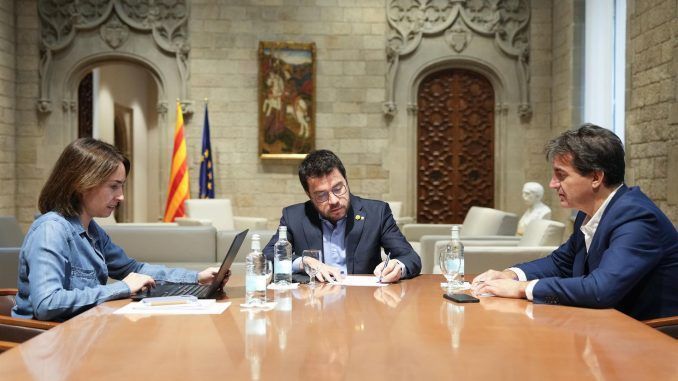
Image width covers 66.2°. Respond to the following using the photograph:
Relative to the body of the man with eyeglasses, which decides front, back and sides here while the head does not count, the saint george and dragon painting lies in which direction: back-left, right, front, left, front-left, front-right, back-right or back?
back

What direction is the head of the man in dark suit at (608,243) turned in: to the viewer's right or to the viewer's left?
to the viewer's left

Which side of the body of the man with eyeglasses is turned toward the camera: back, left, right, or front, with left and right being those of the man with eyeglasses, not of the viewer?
front

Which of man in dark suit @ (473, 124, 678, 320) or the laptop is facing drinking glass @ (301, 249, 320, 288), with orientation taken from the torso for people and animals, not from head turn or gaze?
the man in dark suit

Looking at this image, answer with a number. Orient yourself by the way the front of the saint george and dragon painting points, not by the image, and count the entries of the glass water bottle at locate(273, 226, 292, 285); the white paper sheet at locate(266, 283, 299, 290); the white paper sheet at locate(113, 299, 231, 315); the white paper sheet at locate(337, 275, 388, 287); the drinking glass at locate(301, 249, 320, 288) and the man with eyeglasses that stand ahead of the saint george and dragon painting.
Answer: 6

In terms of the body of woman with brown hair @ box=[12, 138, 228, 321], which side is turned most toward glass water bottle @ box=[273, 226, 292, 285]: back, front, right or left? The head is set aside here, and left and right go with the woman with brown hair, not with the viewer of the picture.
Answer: front

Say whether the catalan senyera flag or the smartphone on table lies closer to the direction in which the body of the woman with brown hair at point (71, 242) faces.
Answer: the smartphone on table

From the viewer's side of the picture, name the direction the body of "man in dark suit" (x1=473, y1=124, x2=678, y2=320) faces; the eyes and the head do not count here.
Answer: to the viewer's left

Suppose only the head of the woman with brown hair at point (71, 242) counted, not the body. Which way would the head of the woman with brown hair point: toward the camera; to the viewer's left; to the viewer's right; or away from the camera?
to the viewer's right

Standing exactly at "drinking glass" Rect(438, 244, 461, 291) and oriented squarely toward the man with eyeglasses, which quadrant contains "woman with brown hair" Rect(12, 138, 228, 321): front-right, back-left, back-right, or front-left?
front-left

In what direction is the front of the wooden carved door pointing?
toward the camera

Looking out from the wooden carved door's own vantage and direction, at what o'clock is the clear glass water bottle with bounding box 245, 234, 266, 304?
The clear glass water bottle is roughly at 12 o'clock from the wooden carved door.

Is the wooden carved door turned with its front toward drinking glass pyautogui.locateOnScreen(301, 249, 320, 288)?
yes

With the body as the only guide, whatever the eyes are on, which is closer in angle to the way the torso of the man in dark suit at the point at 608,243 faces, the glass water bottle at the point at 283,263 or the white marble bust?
the glass water bottle

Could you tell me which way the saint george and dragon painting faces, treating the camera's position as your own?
facing the viewer

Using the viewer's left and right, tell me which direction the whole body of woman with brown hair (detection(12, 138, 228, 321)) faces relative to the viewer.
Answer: facing to the right of the viewer

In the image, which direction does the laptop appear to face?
to the viewer's left
